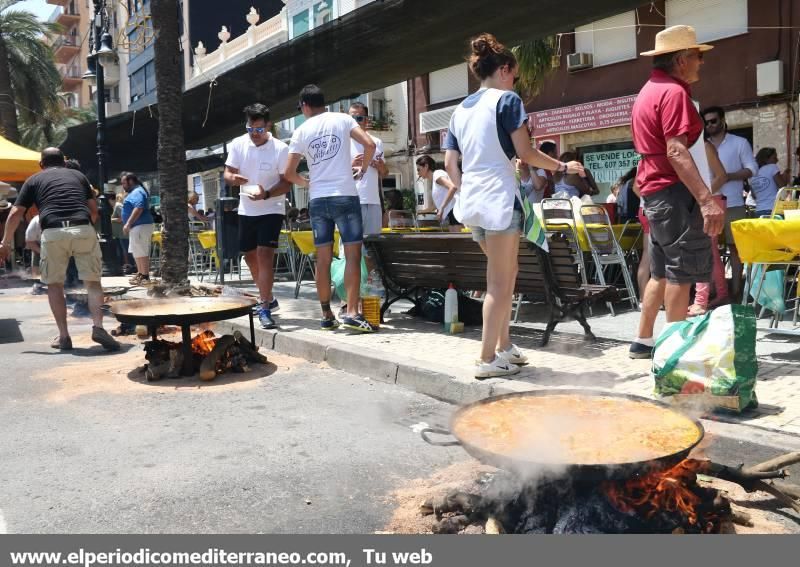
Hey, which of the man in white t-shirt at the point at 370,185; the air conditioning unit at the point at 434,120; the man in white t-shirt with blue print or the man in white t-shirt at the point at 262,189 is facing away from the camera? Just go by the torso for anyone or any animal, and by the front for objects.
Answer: the man in white t-shirt with blue print

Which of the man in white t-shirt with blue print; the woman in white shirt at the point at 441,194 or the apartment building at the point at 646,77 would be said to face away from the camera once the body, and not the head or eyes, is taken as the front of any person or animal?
the man in white t-shirt with blue print

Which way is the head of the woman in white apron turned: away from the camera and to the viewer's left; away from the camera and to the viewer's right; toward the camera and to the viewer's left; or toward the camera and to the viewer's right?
away from the camera and to the viewer's right

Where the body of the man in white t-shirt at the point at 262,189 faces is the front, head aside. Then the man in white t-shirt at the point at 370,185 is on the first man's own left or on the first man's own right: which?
on the first man's own left

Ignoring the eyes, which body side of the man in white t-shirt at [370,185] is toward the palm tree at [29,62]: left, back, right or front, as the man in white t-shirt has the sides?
right

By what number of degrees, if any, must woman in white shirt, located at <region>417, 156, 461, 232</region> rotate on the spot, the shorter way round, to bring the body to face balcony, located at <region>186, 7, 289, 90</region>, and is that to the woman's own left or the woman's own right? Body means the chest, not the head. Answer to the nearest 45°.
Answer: approximately 90° to the woman's own right

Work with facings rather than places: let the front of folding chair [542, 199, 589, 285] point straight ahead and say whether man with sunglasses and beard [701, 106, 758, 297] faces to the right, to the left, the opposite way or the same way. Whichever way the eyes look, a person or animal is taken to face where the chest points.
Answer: the opposite way

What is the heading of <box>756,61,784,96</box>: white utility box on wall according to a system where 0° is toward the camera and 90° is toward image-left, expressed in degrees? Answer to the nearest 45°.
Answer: approximately 45°

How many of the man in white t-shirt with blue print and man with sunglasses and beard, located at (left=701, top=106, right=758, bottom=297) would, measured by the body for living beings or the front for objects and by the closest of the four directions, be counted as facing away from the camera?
1

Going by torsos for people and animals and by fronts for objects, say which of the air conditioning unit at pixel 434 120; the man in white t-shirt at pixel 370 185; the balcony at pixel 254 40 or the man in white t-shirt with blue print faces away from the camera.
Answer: the man in white t-shirt with blue print
